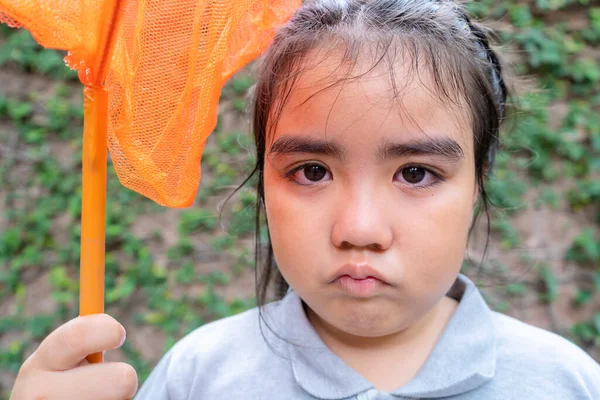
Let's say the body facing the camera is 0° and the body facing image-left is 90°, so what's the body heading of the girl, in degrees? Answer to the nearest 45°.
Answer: approximately 0°
